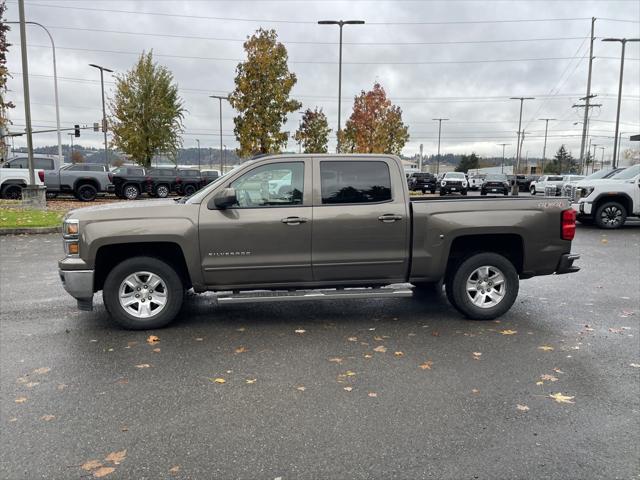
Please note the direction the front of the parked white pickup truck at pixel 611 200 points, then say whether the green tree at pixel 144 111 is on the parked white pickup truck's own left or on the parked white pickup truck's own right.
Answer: on the parked white pickup truck's own right

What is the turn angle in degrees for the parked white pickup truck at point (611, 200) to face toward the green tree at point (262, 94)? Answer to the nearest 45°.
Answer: approximately 45° to its right

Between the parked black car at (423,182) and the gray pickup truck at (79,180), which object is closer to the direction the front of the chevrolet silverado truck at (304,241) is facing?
the gray pickup truck

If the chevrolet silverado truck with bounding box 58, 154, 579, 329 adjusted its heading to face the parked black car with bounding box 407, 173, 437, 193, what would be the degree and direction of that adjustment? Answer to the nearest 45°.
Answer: approximately 90° to its right

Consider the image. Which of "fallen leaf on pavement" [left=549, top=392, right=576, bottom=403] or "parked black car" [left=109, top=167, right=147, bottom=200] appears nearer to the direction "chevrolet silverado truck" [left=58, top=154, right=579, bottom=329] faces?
the parked black car

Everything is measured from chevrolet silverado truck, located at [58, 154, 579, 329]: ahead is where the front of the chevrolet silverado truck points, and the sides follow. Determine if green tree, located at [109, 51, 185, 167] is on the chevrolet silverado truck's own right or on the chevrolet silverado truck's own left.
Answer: on the chevrolet silverado truck's own right

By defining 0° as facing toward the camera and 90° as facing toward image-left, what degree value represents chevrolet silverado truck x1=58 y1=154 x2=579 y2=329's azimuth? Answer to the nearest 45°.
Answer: approximately 90°

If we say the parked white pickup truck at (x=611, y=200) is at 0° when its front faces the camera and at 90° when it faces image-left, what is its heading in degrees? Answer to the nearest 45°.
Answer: approximately 45°

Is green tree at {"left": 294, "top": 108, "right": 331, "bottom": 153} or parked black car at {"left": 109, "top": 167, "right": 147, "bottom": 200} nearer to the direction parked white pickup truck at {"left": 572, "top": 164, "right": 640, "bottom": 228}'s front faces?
the parked black car

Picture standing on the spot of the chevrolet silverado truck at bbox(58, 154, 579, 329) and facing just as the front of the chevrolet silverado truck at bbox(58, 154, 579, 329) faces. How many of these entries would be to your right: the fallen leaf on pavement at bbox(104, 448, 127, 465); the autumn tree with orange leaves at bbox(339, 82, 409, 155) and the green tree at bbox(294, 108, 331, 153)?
2
